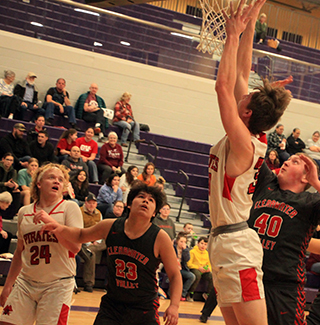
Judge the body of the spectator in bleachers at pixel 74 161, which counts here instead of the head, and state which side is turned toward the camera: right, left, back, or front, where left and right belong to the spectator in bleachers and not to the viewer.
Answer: front

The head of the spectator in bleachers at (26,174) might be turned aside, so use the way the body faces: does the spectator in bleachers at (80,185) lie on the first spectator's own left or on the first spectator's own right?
on the first spectator's own left

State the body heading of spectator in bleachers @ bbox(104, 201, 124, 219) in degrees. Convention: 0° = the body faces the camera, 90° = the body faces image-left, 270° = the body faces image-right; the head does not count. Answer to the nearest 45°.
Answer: approximately 315°

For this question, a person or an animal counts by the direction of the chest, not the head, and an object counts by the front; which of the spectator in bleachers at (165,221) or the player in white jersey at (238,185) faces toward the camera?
the spectator in bleachers

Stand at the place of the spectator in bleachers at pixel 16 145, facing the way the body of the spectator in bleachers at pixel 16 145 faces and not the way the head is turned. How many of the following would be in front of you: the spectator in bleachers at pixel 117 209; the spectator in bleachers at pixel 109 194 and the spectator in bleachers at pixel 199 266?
3

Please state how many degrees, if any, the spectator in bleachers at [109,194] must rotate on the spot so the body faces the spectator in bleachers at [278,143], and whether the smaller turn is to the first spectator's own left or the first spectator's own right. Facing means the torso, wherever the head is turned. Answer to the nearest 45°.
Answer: approximately 90° to the first spectator's own left

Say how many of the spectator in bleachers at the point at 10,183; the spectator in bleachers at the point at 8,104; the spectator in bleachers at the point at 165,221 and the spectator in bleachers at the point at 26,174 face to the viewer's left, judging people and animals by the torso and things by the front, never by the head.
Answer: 0

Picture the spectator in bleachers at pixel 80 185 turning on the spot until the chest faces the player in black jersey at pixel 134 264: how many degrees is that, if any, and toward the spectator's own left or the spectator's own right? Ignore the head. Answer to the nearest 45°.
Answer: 0° — they already face them

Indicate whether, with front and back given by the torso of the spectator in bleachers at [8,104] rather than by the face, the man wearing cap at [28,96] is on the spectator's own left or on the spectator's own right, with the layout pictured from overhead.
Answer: on the spectator's own left

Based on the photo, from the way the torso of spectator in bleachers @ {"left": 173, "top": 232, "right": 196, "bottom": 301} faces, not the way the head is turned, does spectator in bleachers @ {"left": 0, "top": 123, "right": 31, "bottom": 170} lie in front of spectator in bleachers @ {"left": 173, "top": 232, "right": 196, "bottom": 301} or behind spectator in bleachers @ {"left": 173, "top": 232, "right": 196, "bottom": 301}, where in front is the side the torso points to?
behind

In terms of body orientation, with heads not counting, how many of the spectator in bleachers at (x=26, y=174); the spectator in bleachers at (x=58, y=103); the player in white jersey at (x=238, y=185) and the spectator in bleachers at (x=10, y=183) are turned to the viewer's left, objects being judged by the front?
1

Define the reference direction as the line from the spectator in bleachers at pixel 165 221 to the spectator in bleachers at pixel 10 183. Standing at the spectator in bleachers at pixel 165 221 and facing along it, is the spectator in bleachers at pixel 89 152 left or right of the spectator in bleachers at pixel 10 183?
right

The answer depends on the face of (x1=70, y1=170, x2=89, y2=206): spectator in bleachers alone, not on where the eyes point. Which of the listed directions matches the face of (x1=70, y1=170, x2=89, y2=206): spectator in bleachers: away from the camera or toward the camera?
toward the camera

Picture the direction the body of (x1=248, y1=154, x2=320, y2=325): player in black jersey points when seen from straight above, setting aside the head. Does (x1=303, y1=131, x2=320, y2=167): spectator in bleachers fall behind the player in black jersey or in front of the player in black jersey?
behind

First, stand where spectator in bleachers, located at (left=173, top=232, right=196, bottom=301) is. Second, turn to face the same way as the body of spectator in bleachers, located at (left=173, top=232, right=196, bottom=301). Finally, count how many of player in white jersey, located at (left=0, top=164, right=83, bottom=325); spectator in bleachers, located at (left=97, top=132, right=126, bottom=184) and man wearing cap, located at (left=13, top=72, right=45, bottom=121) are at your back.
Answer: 2

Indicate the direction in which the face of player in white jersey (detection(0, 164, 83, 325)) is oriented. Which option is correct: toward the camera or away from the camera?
toward the camera

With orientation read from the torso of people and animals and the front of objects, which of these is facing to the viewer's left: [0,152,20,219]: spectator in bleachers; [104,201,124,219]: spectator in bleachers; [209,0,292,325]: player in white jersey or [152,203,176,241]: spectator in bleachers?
the player in white jersey

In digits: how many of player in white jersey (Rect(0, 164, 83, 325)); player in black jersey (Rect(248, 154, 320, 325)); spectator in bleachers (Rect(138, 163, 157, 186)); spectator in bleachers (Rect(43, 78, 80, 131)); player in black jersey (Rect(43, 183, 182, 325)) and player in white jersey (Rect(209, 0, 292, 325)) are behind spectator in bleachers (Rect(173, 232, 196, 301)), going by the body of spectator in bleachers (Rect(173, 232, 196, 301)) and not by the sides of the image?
2

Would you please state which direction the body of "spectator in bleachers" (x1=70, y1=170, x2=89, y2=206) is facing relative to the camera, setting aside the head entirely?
toward the camera

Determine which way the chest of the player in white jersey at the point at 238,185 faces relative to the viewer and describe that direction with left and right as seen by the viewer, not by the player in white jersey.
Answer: facing to the left of the viewer
